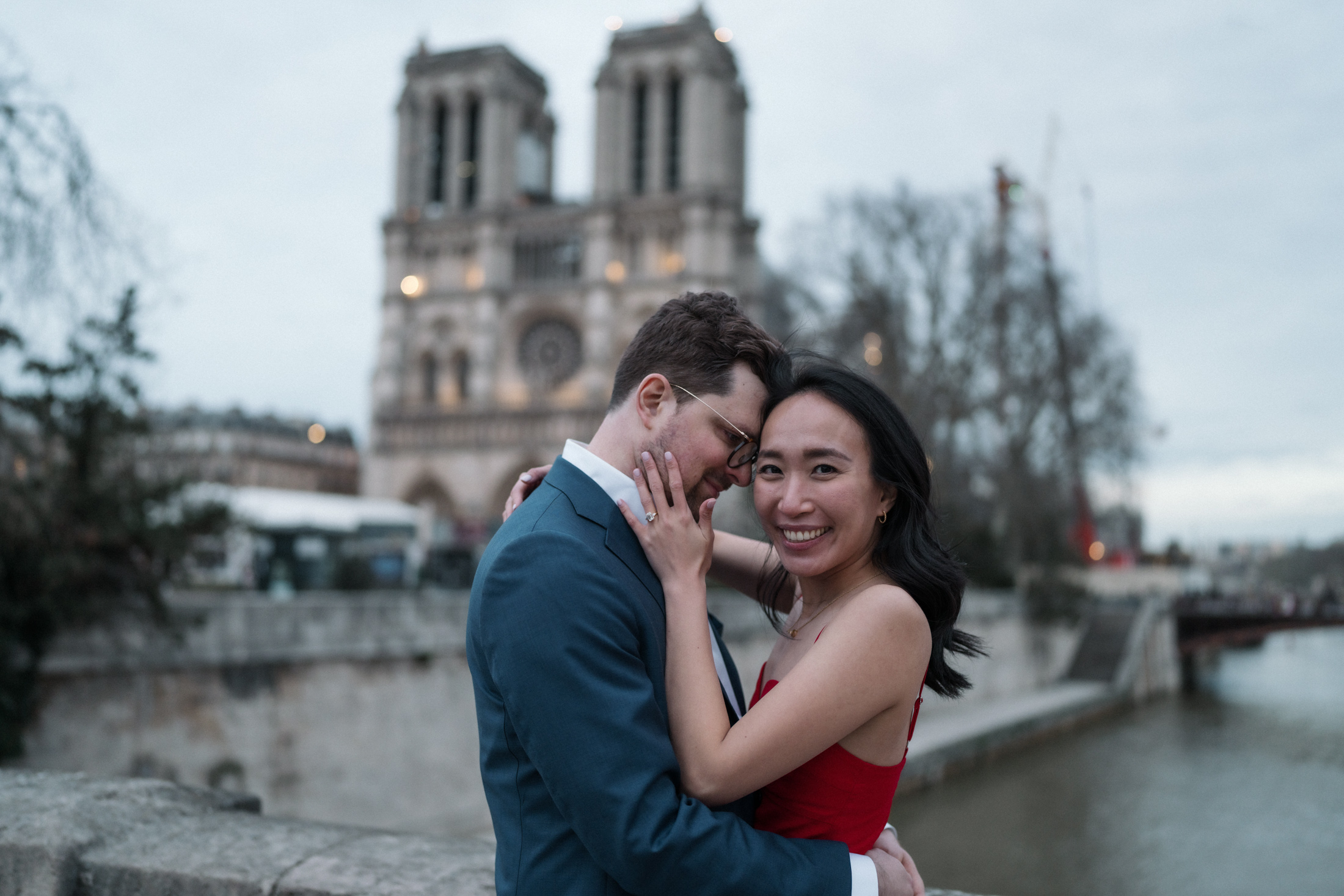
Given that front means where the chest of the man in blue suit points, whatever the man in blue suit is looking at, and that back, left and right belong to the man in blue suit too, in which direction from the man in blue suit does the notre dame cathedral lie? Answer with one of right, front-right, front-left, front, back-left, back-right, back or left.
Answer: left

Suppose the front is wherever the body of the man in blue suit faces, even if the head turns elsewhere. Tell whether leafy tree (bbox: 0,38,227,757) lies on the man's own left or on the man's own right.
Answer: on the man's own left

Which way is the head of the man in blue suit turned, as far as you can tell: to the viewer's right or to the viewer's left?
to the viewer's right

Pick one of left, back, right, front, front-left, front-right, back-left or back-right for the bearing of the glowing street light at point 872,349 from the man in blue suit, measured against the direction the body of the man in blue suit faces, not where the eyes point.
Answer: left

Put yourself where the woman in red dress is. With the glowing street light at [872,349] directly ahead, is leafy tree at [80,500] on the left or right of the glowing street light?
left

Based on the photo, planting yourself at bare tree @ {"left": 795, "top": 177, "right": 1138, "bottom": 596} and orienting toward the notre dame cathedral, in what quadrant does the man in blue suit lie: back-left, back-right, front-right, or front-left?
back-left

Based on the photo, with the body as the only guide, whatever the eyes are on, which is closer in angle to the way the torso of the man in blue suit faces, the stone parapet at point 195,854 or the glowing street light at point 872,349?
the glowing street light

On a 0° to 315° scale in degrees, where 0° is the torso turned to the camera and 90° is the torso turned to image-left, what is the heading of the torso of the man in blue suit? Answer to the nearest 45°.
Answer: approximately 270°
